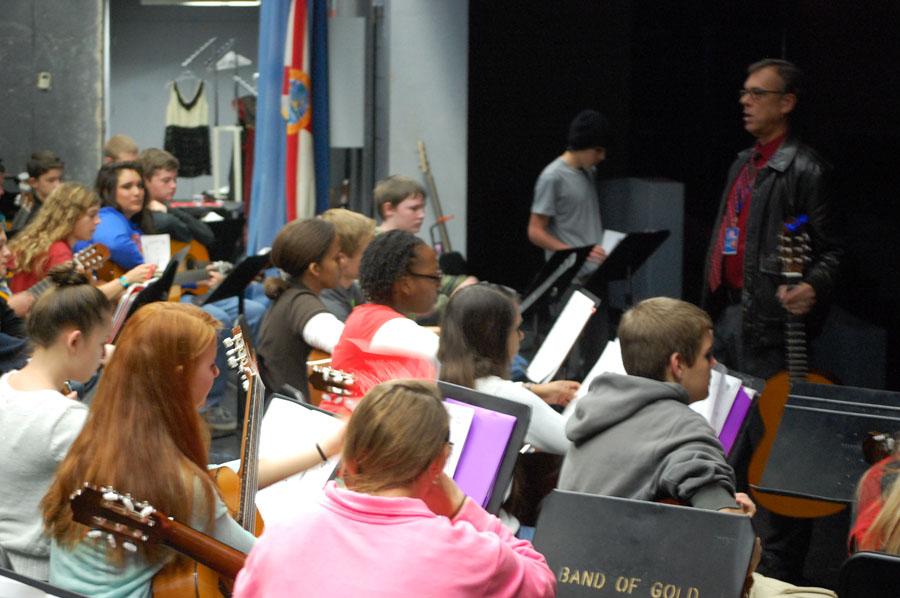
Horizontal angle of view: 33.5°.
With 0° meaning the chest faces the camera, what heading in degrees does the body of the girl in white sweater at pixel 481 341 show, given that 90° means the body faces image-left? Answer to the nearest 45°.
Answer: approximately 225°

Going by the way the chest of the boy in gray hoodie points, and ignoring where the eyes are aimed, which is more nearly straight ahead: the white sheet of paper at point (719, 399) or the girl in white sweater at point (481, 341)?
the white sheet of paper

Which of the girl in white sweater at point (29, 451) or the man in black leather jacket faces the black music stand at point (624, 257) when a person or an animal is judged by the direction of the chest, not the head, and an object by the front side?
the girl in white sweater

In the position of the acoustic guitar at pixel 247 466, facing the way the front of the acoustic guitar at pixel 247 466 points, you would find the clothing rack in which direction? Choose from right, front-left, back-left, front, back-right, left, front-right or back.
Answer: back-left

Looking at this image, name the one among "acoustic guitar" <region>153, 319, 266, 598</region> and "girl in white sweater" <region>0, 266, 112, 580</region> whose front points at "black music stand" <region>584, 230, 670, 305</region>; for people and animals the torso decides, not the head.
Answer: the girl in white sweater

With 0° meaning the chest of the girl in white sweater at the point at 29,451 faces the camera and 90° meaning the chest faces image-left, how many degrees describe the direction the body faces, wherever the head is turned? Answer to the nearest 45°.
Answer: approximately 225°

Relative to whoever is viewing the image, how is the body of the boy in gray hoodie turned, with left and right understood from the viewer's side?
facing away from the viewer and to the right of the viewer

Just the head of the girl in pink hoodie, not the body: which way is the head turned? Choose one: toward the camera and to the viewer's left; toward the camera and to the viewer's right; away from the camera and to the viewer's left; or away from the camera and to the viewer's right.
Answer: away from the camera and to the viewer's right

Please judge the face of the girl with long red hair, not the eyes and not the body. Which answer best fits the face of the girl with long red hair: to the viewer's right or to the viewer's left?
to the viewer's right

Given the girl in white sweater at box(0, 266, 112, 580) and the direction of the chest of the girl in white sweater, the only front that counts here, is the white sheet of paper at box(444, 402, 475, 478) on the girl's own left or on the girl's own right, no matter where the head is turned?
on the girl's own right
